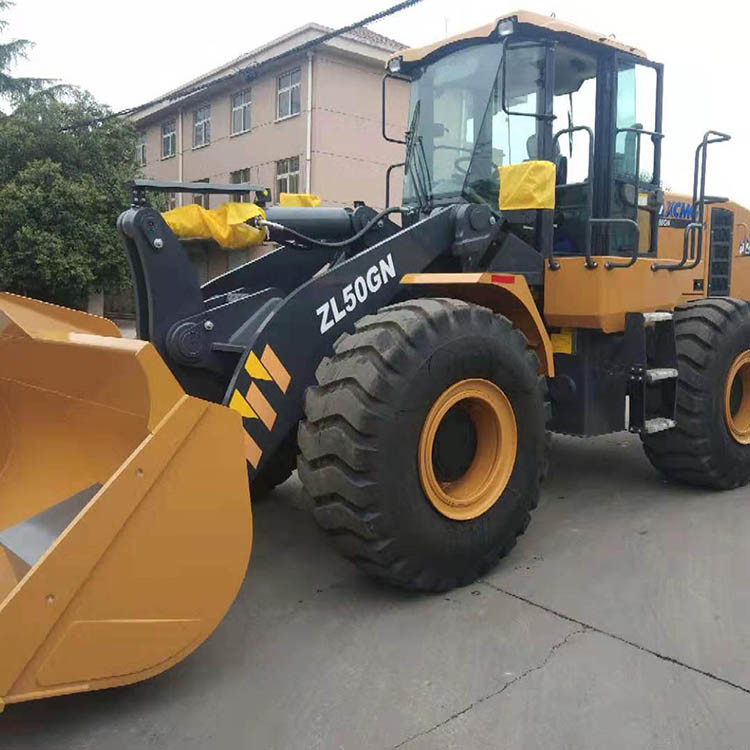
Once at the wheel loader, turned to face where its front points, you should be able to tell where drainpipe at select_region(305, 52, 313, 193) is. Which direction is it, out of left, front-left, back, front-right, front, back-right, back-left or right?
back-right

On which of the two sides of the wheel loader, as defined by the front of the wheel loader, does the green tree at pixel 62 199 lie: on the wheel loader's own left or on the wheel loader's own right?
on the wheel loader's own right

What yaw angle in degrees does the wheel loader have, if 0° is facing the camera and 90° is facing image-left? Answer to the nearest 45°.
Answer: approximately 45°
